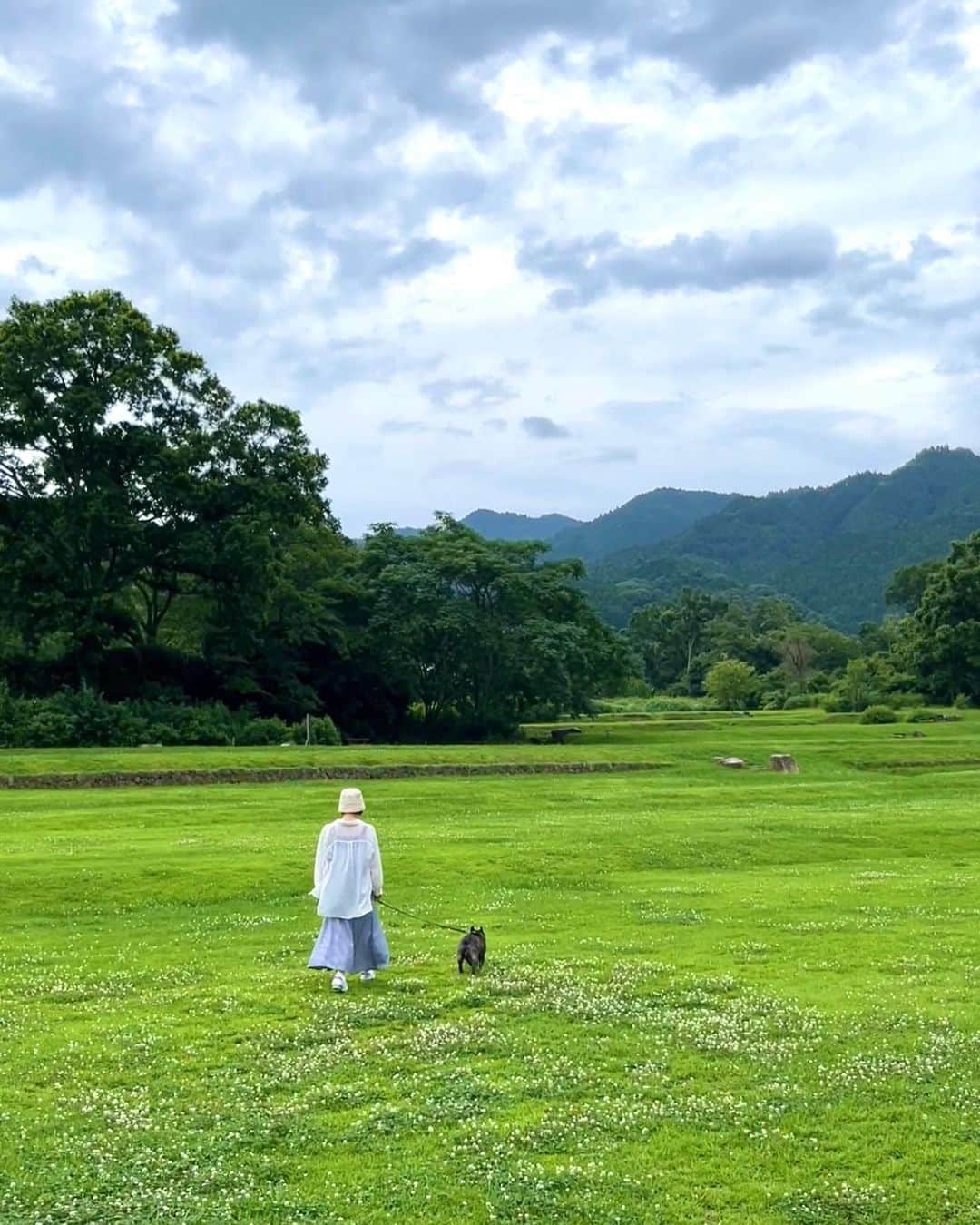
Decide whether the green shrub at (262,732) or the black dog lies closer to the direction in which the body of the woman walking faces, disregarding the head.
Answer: the green shrub

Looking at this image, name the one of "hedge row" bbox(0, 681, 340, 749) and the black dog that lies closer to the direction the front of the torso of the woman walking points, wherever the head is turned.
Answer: the hedge row

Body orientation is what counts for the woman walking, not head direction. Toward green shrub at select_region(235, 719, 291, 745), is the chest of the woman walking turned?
yes

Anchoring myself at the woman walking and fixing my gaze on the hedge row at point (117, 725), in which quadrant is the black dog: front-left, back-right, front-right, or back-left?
back-right

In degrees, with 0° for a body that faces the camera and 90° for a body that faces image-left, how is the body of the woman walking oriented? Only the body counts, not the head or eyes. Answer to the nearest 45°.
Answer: approximately 180°

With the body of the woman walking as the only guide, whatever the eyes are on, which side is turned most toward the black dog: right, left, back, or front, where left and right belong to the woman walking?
right
